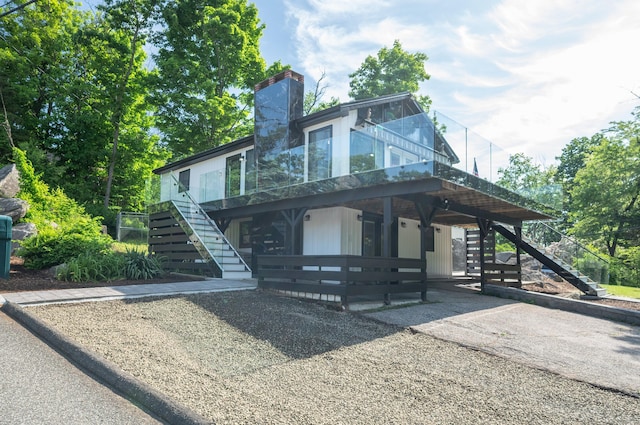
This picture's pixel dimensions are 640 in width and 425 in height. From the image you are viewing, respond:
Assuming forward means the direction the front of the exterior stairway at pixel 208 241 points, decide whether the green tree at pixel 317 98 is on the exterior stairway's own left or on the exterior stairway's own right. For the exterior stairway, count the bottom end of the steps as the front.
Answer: on the exterior stairway's own left

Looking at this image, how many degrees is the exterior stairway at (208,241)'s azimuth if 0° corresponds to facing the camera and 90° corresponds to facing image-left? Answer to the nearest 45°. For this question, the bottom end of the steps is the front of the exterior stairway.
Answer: approximately 315°

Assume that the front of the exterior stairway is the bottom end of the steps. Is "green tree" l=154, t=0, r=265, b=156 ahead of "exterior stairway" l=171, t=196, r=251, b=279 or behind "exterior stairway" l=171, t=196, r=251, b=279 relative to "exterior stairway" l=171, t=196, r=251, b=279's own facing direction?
behind

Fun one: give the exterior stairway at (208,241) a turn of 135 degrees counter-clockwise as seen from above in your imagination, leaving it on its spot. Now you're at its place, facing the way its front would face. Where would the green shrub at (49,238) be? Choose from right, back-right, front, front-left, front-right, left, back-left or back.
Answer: left

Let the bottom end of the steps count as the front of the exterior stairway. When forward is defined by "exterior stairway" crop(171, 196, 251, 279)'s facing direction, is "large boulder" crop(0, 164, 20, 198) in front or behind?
behind

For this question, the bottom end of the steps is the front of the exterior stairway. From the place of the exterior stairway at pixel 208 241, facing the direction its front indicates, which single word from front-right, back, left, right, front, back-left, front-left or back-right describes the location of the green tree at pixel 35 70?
back

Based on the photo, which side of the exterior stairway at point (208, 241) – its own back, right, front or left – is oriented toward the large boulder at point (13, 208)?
back

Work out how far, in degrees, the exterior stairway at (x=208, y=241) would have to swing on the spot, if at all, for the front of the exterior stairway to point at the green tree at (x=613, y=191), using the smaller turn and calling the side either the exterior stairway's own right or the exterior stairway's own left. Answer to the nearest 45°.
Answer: approximately 45° to the exterior stairway's own left
